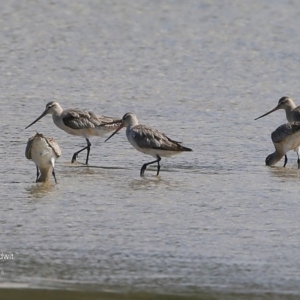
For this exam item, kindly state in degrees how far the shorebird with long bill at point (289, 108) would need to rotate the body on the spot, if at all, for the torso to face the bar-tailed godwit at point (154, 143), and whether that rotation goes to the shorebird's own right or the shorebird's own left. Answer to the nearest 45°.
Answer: approximately 45° to the shorebird's own left

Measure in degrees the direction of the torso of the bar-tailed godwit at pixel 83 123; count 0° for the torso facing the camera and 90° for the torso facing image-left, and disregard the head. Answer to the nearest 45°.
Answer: approximately 90°

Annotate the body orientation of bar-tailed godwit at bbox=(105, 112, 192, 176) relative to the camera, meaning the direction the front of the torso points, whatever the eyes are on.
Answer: to the viewer's left

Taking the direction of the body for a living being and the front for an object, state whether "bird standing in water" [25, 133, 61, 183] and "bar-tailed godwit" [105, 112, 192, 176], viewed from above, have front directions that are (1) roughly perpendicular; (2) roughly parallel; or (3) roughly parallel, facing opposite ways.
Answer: roughly perpendicular

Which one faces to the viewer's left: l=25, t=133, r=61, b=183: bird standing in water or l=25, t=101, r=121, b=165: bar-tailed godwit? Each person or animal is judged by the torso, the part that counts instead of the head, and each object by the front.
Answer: the bar-tailed godwit

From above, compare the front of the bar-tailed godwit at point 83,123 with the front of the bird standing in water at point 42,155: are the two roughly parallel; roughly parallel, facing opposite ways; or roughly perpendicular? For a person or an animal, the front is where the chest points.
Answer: roughly perpendicular

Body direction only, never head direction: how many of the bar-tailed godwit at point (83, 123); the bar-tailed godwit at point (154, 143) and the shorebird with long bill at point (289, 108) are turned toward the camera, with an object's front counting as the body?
0

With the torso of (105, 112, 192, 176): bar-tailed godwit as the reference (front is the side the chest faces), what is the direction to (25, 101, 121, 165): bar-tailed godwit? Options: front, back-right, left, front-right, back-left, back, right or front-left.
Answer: front-right

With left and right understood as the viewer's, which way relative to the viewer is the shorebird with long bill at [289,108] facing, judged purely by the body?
facing to the left of the viewer
